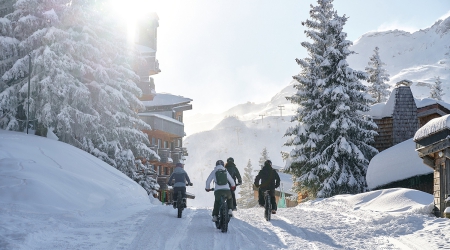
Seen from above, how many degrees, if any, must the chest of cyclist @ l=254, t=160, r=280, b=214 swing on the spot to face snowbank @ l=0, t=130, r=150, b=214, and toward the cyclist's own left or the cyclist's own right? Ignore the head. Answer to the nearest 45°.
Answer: approximately 90° to the cyclist's own left

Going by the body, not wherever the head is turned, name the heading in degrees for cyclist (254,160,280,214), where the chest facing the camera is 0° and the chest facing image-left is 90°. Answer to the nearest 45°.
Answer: approximately 180°

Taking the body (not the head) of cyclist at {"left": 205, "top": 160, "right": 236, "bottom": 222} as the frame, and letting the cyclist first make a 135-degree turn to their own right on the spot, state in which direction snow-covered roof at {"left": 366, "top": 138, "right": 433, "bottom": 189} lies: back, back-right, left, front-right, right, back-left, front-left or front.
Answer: left

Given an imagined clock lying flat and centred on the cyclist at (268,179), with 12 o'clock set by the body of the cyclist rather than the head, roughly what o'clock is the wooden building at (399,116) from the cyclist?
The wooden building is roughly at 1 o'clock from the cyclist.

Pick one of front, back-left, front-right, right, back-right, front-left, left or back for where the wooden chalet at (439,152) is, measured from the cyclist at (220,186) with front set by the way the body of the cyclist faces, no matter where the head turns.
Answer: right

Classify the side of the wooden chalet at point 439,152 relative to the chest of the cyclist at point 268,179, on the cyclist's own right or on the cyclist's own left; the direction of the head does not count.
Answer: on the cyclist's own right

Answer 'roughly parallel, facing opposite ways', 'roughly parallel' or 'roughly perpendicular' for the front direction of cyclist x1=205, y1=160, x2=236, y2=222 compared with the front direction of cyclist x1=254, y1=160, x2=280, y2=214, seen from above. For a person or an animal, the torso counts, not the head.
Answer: roughly parallel

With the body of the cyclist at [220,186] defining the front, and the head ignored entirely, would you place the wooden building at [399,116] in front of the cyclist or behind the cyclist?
in front

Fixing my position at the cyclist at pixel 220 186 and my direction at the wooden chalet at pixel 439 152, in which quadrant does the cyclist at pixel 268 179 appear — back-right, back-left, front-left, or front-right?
front-left

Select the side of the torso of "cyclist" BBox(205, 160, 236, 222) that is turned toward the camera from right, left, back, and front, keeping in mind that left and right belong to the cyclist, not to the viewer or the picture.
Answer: back

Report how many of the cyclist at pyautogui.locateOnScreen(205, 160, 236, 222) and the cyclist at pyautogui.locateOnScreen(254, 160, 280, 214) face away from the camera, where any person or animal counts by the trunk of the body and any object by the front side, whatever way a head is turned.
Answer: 2

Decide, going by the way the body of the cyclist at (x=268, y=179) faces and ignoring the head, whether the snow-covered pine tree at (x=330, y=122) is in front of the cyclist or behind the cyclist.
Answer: in front
